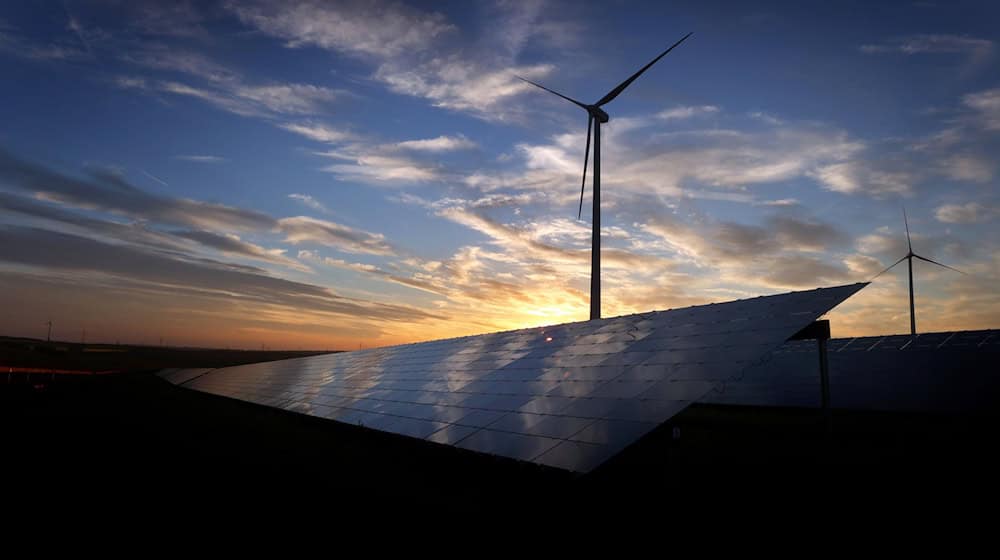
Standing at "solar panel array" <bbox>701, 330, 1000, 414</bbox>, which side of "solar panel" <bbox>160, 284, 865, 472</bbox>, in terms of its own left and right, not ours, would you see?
back

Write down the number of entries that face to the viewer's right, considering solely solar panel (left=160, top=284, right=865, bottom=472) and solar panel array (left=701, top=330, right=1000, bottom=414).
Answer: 0

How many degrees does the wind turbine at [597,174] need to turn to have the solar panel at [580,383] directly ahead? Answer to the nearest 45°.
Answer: approximately 45° to its left

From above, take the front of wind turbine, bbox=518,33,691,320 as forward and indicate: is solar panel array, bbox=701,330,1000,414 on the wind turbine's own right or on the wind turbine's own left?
on the wind turbine's own left

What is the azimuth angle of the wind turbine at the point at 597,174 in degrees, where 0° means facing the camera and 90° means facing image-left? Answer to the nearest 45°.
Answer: approximately 45°

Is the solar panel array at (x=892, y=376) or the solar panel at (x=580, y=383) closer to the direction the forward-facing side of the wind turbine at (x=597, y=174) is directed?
the solar panel
